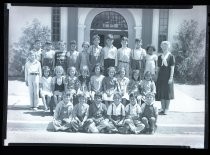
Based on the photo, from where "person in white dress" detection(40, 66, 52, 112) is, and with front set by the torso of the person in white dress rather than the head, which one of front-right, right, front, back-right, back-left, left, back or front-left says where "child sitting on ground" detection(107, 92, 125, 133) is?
left

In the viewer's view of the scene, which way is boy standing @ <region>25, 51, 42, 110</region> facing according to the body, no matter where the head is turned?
toward the camera

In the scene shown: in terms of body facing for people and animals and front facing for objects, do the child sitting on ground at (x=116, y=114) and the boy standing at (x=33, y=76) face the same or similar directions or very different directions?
same or similar directions

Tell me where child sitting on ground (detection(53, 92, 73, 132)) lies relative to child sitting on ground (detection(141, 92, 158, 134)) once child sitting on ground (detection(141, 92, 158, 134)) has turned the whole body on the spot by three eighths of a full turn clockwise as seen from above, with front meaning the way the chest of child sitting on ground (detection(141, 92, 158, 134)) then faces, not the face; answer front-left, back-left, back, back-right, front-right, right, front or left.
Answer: front-left

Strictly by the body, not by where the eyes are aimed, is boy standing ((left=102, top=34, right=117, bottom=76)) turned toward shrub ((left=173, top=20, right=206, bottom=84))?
no

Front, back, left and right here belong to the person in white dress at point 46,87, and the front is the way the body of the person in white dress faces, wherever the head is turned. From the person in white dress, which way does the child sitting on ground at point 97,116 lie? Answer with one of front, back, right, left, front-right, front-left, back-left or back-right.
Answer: left

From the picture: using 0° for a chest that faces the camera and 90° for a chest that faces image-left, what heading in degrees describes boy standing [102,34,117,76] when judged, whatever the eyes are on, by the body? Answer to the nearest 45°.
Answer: approximately 0°

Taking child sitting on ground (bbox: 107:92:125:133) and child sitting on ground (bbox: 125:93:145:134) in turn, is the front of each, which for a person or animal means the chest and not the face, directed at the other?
no

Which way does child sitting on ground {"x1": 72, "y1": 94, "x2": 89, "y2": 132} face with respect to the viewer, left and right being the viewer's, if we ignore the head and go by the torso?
facing the viewer

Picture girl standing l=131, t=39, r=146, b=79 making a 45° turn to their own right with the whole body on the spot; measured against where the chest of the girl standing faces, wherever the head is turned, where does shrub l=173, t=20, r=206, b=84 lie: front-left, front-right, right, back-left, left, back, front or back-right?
back-left

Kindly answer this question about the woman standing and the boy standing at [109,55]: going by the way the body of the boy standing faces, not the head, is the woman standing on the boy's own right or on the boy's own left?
on the boy's own left
